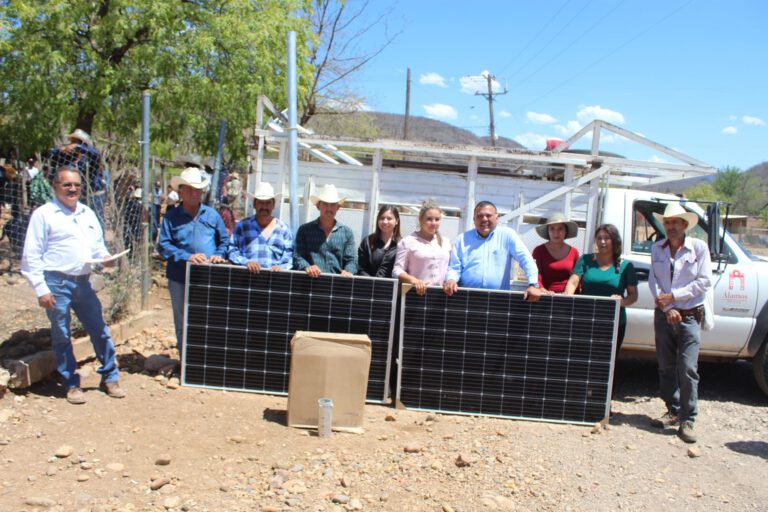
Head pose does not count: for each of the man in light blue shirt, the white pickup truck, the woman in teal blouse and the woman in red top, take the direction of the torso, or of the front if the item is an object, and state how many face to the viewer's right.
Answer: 1

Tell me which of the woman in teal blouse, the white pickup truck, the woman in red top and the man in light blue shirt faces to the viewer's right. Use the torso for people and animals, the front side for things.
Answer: the white pickup truck

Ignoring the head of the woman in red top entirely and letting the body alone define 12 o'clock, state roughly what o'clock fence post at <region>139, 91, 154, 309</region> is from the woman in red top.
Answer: The fence post is roughly at 3 o'clock from the woman in red top.

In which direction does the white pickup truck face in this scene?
to the viewer's right

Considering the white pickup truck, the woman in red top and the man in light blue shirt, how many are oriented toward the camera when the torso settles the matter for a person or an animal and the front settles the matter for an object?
2

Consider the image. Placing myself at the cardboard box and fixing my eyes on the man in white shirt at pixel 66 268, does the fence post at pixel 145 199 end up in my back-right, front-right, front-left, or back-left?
front-right

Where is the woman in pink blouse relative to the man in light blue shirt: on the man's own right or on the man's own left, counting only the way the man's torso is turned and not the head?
on the man's own right

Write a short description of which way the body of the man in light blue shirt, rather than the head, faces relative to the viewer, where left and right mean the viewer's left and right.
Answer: facing the viewer

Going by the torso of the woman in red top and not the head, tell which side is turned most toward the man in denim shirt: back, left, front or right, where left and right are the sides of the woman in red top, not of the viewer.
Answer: right

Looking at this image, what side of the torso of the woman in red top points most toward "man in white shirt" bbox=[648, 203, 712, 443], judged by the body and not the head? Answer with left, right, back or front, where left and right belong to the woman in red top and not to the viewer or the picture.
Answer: left

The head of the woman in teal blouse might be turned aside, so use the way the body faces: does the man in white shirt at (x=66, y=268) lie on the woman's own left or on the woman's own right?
on the woman's own right

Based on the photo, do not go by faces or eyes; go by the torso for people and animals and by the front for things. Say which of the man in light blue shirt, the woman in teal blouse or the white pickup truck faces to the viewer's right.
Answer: the white pickup truck

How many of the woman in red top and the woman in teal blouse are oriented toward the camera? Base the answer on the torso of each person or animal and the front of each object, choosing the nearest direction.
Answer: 2

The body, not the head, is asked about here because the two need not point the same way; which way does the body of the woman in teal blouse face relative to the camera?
toward the camera

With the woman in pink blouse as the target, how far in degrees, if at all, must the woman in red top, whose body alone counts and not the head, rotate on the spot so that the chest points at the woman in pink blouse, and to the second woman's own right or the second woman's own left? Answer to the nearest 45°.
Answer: approximately 45° to the second woman's own right

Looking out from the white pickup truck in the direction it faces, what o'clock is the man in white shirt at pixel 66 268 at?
The man in white shirt is roughly at 5 o'clock from the white pickup truck.
